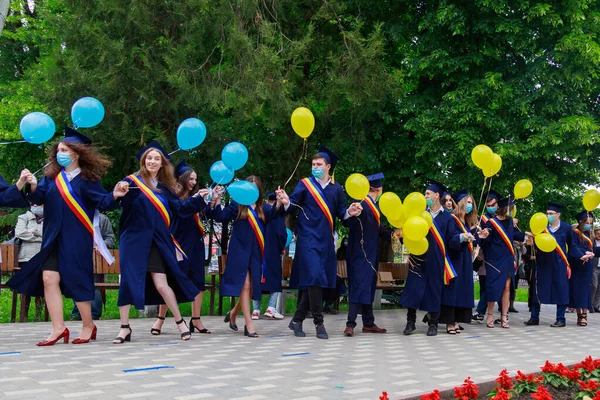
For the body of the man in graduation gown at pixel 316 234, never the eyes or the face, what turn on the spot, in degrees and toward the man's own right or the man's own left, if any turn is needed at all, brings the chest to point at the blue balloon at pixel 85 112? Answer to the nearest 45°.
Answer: approximately 45° to the man's own right

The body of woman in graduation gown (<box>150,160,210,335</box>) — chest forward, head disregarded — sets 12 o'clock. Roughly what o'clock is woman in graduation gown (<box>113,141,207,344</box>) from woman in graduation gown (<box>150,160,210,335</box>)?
woman in graduation gown (<box>113,141,207,344</box>) is roughly at 2 o'clock from woman in graduation gown (<box>150,160,210,335</box>).

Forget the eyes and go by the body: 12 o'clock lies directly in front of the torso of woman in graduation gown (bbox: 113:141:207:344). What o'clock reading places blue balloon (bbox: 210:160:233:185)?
The blue balloon is roughly at 8 o'clock from the woman in graduation gown.

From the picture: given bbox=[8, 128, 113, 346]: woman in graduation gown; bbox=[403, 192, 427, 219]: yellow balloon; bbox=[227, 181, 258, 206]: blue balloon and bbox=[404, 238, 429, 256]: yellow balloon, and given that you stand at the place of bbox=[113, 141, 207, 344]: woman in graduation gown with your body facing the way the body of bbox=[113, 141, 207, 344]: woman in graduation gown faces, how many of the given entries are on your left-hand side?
3

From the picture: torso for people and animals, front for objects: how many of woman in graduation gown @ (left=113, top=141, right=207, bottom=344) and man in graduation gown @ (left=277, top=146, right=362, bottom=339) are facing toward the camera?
2

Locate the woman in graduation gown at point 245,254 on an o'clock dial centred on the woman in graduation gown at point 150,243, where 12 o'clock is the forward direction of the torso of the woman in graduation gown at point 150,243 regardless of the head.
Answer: the woman in graduation gown at point 245,254 is roughly at 8 o'clock from the woman in graduation gown at point 150,243.

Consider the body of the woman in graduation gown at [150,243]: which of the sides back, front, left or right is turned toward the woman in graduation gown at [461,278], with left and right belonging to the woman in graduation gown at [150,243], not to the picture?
left

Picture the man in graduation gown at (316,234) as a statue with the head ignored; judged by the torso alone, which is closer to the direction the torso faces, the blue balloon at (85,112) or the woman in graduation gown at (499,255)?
the blue balloon

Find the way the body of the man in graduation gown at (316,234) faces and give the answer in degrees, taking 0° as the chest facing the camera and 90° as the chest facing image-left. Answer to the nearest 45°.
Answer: approximately 0°

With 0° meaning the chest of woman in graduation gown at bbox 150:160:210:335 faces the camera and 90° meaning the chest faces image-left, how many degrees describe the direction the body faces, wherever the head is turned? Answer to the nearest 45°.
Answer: approximately 315°

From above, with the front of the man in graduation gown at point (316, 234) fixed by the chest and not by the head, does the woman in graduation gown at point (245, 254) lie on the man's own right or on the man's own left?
on the man's own right
